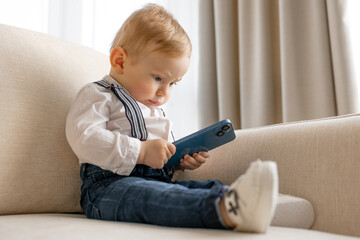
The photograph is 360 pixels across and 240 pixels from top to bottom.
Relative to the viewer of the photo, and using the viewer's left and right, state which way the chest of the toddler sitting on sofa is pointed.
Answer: facing the viewer and to the right of the viewer

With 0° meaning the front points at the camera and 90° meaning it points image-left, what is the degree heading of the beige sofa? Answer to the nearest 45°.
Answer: approximately 315°

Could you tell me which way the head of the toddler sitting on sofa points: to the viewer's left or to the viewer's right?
to the viewer's right
